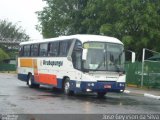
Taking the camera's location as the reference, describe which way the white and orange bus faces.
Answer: facing the viewer and to the right of the viewer

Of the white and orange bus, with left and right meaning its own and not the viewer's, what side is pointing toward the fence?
left
